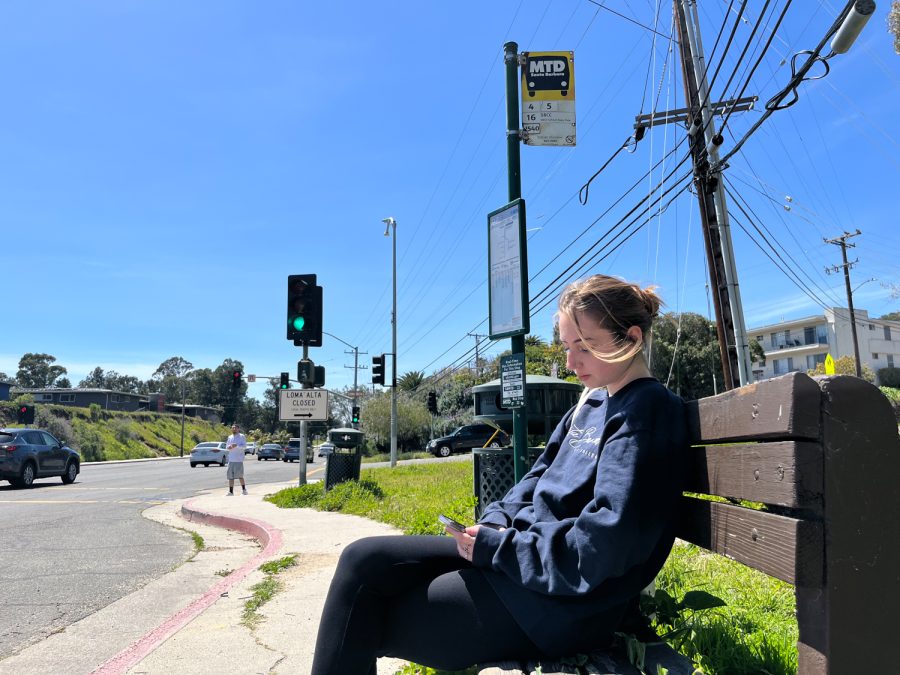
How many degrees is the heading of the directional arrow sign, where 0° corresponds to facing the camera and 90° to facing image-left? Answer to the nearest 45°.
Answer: approximately 0°

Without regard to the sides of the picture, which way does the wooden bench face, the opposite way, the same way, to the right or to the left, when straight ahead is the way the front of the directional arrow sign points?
to the right

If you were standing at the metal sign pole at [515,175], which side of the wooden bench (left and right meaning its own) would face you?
right

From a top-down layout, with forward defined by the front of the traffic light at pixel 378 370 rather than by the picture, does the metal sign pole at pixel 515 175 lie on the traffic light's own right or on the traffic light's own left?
on the traffic light's own left

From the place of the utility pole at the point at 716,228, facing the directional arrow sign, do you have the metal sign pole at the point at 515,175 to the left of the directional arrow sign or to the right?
left
